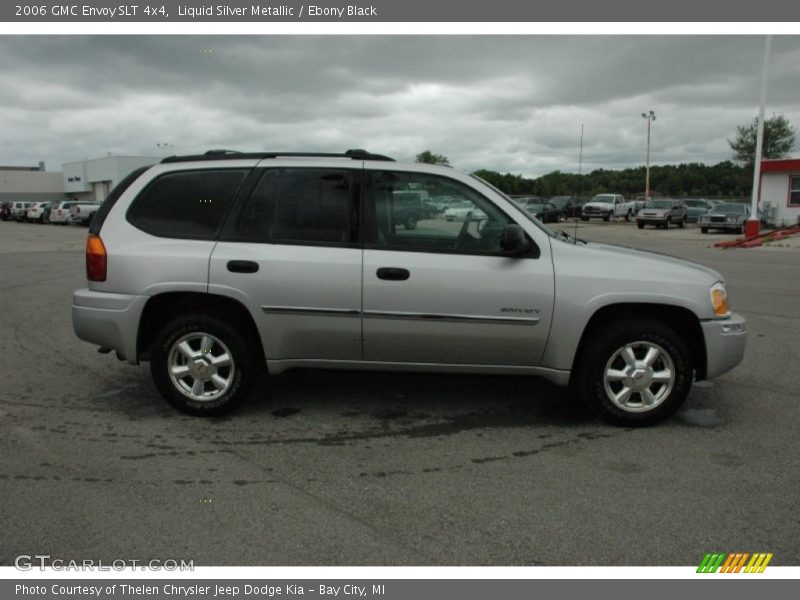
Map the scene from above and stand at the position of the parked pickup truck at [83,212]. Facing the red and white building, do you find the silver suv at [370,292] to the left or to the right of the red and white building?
right

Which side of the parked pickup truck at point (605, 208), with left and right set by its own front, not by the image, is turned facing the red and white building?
left

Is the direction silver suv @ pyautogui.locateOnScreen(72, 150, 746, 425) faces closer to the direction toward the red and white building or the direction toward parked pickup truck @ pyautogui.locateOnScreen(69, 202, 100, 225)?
the red and white building

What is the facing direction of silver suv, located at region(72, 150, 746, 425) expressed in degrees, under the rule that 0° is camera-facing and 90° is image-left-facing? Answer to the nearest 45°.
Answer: approximately 270°

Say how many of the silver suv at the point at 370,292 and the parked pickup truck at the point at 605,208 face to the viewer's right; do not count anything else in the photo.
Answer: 1

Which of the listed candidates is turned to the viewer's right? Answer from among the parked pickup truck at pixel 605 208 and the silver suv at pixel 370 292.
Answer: the silver suv

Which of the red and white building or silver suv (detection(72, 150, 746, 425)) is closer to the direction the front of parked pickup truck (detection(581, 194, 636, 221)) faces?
the silver suv

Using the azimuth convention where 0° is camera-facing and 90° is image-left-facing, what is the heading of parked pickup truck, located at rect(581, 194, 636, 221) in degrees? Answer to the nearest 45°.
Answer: approximately 45°

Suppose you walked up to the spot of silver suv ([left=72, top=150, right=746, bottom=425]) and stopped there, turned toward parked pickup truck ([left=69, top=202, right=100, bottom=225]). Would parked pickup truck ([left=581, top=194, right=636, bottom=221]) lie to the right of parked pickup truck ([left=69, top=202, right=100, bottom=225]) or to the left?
right

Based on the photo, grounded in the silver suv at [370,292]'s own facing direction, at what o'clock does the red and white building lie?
The red and white building is roughly at 10 o'clock from the silver suv.
